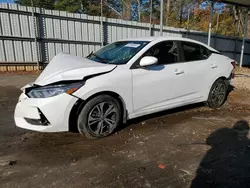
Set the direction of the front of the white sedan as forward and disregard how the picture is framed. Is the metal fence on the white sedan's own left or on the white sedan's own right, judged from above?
on the white sedan's own right

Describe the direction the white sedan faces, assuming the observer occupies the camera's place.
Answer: facing the viewer and to the left of the viewer
